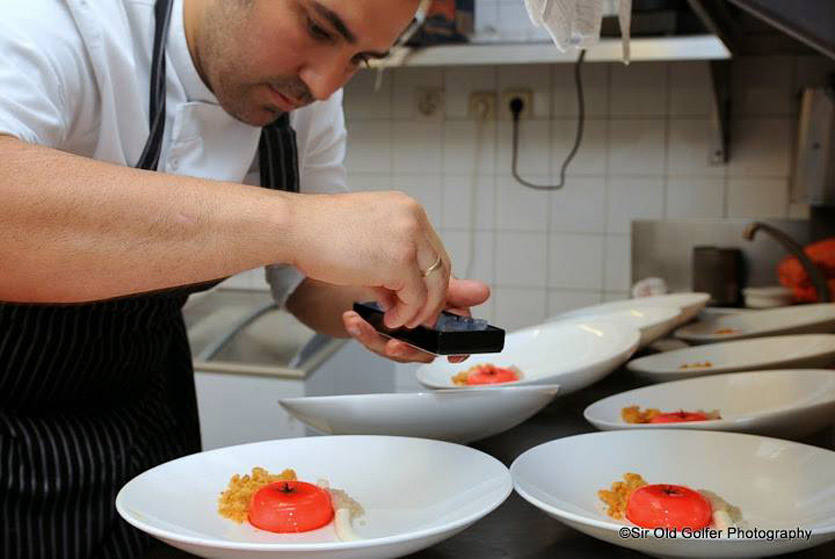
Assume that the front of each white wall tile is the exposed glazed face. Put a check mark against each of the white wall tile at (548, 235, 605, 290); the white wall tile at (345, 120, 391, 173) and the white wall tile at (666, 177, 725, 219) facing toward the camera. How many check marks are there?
3

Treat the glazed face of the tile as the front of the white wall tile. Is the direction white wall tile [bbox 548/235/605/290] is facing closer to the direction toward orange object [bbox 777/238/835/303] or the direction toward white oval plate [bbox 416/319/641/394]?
the white oval plate

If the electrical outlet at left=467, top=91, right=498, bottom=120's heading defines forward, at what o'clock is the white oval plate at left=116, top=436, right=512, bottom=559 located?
The white oval plate is roughly at 12 o'clock from the electrical outlet.

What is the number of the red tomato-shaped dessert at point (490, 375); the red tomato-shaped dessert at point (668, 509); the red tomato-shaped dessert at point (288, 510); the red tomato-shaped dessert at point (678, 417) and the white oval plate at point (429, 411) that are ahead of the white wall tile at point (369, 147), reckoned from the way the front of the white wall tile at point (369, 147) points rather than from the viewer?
5

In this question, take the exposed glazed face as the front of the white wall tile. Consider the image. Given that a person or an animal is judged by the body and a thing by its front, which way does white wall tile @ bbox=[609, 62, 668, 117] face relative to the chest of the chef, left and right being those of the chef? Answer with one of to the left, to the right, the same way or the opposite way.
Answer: to the right

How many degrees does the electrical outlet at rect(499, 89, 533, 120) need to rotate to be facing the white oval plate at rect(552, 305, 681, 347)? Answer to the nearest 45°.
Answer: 0° — it already faces it

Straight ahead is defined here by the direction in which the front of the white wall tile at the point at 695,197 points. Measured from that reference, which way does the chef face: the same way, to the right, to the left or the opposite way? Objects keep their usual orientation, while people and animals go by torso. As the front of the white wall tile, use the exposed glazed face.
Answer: to the left

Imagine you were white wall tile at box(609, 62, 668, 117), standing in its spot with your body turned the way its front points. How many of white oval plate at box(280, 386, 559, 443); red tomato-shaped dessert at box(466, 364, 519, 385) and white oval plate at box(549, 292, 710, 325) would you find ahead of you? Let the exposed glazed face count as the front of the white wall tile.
3

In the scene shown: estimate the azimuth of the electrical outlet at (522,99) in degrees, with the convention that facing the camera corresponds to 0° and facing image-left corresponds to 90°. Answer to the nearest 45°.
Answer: approximately 0°

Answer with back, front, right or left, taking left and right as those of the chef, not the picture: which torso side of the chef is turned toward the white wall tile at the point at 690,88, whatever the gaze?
left

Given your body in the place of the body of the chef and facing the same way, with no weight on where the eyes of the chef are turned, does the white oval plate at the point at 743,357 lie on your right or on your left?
on your left
